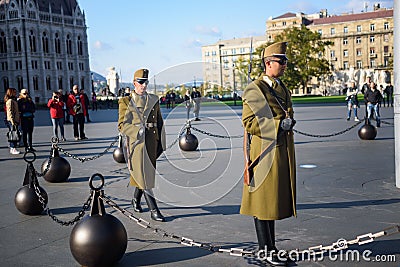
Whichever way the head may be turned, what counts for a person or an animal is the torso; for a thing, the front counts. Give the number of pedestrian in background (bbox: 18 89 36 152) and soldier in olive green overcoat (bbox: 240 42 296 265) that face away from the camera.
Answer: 0

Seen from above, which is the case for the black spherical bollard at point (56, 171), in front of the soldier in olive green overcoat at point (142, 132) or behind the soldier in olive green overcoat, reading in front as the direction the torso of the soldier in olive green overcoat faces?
behind

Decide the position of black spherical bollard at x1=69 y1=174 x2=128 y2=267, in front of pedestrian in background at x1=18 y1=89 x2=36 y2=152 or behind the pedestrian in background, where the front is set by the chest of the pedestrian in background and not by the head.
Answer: in front

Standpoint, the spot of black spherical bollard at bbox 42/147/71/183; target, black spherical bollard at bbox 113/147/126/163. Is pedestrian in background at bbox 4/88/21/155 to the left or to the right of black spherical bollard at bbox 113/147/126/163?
left

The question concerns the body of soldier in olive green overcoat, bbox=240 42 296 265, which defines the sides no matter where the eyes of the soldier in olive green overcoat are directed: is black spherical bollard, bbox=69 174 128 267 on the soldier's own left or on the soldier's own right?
on the soldier's own right

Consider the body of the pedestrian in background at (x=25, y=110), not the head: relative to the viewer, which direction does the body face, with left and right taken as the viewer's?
facing the viewer and to the right of the viewer

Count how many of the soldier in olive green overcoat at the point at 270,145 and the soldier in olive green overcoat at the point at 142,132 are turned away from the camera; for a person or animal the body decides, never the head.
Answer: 0

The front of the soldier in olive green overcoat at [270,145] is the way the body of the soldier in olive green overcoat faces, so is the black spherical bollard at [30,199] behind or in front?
behind

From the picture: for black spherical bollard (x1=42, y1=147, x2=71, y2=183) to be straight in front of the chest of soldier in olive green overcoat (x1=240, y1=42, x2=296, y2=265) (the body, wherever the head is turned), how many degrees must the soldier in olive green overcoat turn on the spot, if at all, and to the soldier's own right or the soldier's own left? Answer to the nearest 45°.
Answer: approximately 180°
